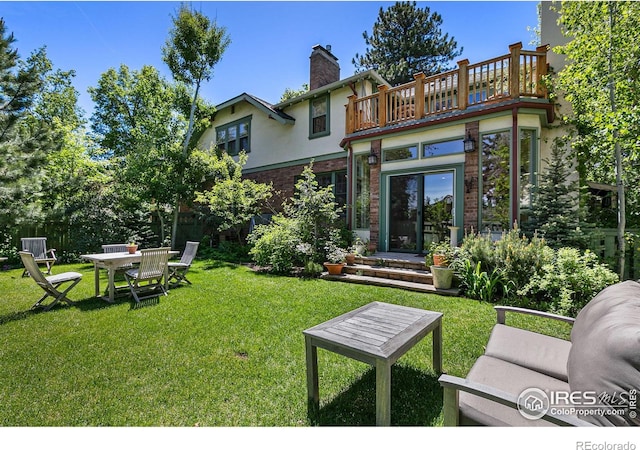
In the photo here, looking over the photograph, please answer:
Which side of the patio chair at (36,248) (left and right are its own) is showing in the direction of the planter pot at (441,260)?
front

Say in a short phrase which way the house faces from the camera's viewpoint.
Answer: facing the viewer and to the left of the viewer

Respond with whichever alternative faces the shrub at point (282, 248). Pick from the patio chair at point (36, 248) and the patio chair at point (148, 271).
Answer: the patio chair at point (36, 248)

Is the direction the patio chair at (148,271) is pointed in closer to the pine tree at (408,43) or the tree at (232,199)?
the tree

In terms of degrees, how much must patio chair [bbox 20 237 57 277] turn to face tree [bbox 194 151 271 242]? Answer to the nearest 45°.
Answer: approximately 45° to its left

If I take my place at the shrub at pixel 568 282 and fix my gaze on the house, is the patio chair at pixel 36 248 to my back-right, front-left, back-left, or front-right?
front-left

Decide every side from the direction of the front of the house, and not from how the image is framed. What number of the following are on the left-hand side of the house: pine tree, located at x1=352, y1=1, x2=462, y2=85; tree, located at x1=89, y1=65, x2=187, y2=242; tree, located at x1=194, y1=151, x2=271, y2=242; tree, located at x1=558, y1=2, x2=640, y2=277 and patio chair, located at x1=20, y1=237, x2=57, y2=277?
1

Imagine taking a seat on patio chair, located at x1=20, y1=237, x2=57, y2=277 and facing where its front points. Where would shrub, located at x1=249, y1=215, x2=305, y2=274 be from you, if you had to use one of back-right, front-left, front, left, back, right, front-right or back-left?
front

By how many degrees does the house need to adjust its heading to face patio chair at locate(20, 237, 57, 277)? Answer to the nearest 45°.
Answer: approximately 45° to its right

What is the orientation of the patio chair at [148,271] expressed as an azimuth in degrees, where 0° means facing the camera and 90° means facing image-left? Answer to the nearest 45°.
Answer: approximately 135°

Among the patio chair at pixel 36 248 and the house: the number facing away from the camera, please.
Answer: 0

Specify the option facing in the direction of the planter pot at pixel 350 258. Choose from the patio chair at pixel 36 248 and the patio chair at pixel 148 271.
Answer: the patio chair at pixel 36 248

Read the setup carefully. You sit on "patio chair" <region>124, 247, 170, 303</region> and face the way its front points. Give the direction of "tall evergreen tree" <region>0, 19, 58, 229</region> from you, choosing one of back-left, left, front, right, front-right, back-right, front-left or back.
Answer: front

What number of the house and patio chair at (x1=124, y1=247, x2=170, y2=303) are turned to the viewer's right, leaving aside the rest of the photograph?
0
